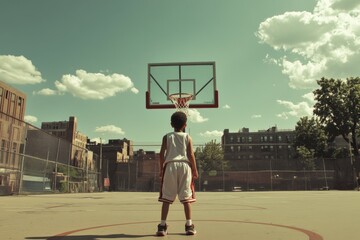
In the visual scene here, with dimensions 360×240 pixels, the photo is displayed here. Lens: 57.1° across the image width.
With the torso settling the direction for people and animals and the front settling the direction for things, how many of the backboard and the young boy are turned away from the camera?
1

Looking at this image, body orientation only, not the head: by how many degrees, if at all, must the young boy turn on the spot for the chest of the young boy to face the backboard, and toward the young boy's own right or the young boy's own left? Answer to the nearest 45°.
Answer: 0° — they already face it

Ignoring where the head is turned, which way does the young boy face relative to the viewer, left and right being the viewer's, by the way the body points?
facing away from the viewer

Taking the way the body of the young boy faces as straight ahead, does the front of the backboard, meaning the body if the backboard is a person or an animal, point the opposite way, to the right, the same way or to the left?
the opposite way

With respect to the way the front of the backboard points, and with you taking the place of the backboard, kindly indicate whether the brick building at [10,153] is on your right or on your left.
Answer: on your right

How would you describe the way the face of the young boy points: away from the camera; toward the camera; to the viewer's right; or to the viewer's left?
away from the camera

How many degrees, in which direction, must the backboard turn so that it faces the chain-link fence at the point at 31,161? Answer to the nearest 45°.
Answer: approximately 135° to its right

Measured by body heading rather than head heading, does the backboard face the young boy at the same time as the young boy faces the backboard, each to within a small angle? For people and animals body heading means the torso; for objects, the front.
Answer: yes

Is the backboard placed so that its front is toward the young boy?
yes
